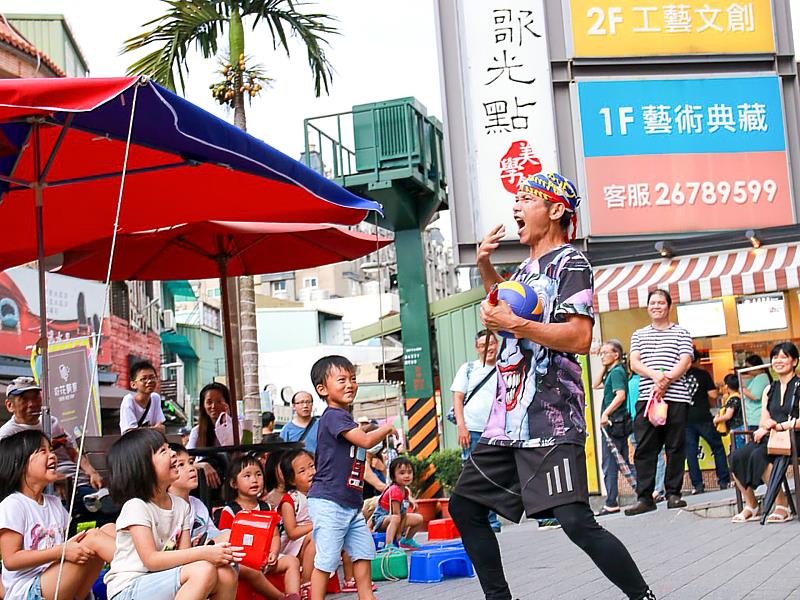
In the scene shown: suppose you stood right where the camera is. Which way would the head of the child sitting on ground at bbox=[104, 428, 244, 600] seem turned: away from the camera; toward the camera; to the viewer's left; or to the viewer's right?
to the viewer's right

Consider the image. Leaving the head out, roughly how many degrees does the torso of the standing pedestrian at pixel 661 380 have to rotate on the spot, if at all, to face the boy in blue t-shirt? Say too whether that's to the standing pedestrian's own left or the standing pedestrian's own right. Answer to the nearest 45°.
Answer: approximately 45° to the standing pedestrian's own right

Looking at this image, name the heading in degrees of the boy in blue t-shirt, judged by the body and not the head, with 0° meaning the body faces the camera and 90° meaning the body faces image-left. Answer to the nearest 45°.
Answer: approximately 315°

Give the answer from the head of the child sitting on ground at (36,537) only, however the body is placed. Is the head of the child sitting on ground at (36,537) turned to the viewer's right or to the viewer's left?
to the viewer's right
